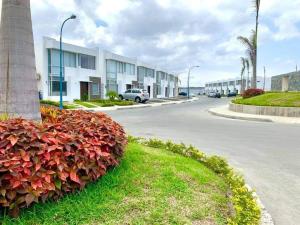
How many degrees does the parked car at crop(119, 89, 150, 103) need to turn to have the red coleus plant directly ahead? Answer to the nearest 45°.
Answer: approximately 135° to its left

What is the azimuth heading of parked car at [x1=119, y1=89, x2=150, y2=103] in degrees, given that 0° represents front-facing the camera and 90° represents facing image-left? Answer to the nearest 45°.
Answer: approximately 135°

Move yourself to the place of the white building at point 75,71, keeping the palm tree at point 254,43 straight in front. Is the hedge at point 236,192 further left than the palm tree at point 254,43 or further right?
right

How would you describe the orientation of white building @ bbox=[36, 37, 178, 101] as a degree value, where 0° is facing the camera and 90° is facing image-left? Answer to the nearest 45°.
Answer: approximately 315°

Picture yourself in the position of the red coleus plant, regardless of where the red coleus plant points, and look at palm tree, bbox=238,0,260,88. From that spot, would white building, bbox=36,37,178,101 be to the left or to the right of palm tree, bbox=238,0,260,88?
left

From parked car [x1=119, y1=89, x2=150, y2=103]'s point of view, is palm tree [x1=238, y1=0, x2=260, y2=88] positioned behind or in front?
behind

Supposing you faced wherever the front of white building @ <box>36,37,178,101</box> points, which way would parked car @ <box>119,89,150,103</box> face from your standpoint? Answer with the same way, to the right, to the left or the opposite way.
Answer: the opposite way
